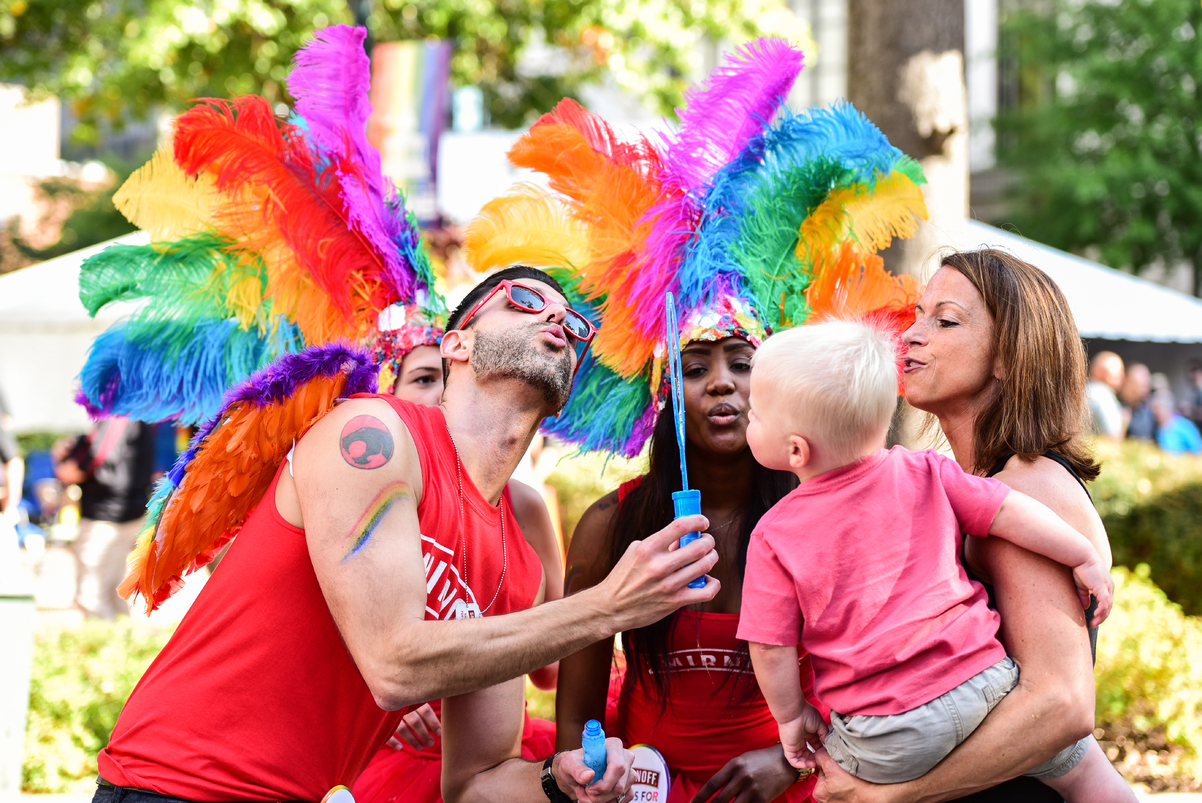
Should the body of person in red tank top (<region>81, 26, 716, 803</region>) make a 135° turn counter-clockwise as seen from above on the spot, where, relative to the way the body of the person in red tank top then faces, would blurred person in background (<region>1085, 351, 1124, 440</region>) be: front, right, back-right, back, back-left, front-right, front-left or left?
front-right

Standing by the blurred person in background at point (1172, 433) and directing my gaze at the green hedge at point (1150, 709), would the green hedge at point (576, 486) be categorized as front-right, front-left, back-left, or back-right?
front-right

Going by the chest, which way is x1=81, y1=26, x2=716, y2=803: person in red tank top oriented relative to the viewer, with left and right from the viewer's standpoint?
facing the viewer and to the right of the viewer

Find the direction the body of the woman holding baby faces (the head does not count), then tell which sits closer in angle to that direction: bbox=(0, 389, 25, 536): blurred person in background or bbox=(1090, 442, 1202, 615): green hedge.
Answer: the blurred person in background

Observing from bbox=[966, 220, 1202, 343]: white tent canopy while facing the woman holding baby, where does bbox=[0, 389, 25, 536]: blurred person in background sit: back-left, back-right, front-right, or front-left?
front-right

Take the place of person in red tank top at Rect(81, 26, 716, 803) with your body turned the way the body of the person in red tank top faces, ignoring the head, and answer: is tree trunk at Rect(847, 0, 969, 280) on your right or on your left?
on your left

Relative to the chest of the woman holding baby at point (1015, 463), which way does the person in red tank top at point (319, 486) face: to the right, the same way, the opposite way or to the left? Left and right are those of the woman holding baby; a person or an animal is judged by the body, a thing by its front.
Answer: the opposite way

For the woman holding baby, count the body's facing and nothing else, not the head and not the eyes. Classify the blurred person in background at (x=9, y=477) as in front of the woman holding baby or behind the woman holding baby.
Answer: in front

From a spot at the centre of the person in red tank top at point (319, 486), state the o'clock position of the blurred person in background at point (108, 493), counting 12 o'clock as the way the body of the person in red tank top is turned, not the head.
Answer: The blurred person in background is roughly at 7 o'clock from the person in red tank top.

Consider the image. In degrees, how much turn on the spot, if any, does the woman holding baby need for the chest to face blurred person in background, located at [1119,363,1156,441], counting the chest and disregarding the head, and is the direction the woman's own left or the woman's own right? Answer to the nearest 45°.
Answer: approximately 90° to the woman's own right

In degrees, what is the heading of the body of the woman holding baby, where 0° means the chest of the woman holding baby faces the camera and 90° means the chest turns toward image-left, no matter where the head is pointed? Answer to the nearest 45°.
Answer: approximately 90°
